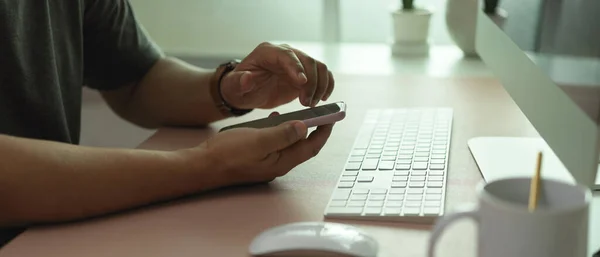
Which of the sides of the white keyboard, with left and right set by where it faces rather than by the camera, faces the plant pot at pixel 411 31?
right

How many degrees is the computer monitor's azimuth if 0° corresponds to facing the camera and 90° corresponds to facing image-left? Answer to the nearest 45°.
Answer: approximately 45°

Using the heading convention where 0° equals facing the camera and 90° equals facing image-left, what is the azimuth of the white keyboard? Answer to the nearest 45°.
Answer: approximately 90°
